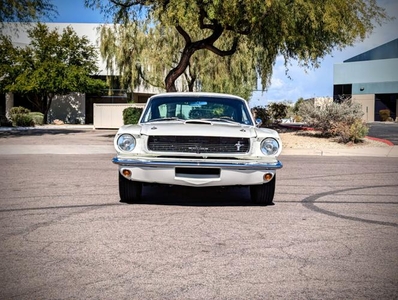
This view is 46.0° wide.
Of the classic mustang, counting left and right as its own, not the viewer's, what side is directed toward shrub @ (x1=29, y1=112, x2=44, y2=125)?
back

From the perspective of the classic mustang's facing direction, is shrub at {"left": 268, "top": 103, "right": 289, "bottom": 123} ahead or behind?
behind

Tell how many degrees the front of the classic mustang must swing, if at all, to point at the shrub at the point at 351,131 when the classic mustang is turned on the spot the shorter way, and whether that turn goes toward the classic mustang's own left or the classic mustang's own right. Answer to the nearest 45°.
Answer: approximately 135° to the classic mustang's own left

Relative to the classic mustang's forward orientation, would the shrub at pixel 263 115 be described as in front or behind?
behind

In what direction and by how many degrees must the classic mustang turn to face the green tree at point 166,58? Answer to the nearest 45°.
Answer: approximately 180°

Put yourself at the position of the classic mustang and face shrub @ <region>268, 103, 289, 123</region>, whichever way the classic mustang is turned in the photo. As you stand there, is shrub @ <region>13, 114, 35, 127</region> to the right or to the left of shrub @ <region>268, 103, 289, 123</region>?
left

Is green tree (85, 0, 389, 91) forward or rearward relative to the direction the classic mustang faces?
rearward

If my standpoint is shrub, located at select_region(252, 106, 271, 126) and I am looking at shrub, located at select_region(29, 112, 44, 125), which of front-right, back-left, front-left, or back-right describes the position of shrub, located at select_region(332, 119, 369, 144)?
back-left

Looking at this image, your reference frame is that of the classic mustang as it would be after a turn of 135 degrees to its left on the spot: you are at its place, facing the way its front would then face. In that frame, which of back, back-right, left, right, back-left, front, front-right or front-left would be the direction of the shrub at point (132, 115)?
front-left

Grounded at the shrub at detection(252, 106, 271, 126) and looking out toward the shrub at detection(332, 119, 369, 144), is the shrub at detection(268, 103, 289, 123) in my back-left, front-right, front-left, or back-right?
back-left

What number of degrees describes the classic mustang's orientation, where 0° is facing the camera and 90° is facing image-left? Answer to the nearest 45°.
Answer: approximately 0°
